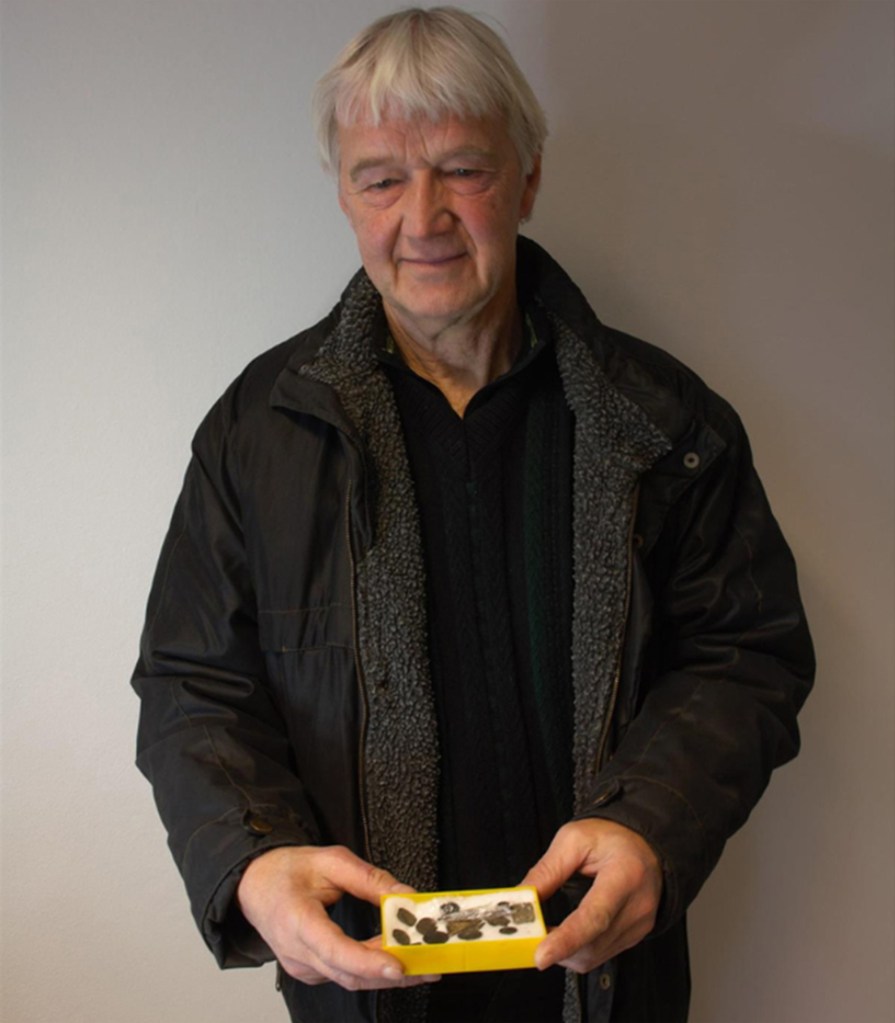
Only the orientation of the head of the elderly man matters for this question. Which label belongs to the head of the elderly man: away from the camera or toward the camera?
toward the camera

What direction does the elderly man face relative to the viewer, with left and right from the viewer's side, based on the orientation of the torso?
facing the viewer
